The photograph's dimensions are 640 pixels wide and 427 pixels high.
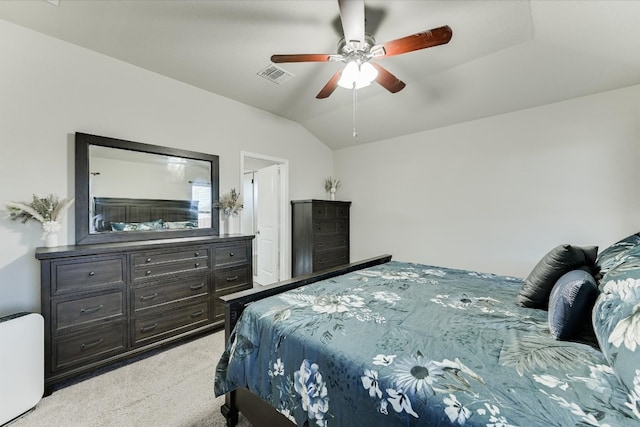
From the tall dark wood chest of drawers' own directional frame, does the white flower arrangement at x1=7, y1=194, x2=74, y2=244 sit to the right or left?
on its right

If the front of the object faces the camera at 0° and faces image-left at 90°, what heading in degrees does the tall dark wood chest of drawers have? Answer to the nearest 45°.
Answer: approximately 315°

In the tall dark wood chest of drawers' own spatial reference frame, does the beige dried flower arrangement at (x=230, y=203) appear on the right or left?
on its right

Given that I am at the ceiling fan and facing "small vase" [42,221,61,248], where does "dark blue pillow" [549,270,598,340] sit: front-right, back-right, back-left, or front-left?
back-left

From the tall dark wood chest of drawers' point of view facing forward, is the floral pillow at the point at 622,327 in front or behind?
in front

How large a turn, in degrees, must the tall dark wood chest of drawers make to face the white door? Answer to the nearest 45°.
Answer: approximately 135° to its right

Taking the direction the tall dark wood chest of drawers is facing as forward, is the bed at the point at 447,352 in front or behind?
in front

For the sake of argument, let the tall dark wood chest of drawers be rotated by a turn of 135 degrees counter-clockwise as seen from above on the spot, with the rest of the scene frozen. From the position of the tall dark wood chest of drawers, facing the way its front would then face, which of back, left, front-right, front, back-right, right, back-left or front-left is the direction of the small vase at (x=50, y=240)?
back-left

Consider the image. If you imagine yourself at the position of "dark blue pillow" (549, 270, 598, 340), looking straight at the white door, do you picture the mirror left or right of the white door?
left

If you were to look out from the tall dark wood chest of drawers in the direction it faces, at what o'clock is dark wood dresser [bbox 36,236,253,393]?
The dark wood dresser is roughly at 3 o'clock from the tall dark wood chest of drawers.
